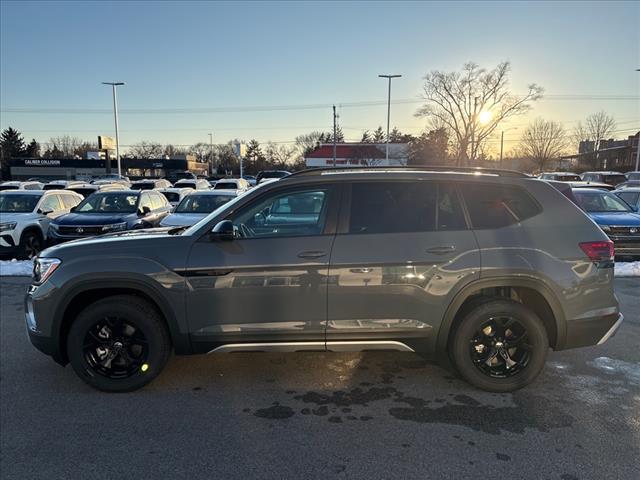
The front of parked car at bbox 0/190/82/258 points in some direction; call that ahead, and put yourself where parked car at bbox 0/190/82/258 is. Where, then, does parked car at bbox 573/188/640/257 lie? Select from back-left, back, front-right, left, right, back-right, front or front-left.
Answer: left

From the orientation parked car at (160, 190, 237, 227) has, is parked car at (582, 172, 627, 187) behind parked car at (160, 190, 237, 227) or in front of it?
behind

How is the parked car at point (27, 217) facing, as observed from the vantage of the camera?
facing the viewer and to the left of the viewer

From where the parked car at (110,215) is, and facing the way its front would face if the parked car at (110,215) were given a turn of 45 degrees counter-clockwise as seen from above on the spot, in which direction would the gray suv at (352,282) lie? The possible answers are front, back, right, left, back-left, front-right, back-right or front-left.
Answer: front

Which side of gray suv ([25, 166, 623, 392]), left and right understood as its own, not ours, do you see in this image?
left

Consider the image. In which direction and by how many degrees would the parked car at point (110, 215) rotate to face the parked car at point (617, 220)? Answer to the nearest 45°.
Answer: approximately 90° to its left

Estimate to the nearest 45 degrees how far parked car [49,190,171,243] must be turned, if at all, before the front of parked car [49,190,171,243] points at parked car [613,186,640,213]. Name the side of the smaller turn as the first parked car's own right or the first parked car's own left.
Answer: approximately 135° to the first parked car's own left

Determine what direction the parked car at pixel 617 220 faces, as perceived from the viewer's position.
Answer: facing the viewer and to the right of the viewer

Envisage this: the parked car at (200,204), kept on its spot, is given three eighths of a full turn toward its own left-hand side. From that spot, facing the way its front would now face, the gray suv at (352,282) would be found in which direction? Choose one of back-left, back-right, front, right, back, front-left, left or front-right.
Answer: right

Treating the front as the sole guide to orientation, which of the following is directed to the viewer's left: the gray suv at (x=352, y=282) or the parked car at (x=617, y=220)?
the gray suv

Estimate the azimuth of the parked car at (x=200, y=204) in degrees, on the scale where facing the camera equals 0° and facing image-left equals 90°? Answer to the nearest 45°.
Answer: approximately 45°

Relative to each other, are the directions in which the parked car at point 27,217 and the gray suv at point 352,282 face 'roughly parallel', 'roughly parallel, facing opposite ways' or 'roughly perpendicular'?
roughly perpendicular

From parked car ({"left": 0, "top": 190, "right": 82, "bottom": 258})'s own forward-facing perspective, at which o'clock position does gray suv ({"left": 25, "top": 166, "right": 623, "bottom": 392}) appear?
The gray suv is roughly at 10 o'clock from the parked car.

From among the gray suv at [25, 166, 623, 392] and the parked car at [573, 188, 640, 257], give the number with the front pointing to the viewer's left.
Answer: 1
